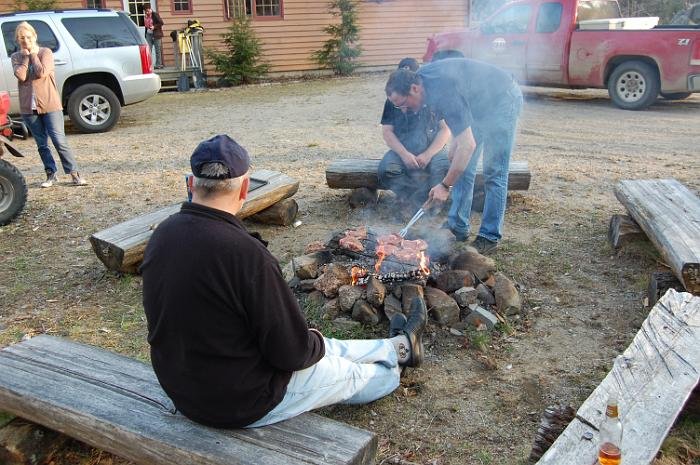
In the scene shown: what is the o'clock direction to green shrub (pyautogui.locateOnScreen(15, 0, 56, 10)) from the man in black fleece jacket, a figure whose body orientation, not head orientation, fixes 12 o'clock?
The green shrub is roughly at 10 o'clock from the man in black fleece jacket.

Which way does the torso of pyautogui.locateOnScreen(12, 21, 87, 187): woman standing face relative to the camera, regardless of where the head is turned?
toward the camera

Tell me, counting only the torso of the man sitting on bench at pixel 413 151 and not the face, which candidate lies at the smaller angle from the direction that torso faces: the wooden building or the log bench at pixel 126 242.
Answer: the log bench

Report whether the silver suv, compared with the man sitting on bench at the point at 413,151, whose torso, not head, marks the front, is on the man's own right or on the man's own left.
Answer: on the man's own right

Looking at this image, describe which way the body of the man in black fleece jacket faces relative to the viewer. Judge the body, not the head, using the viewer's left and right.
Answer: facing away from the viewer and to the right of the viewer

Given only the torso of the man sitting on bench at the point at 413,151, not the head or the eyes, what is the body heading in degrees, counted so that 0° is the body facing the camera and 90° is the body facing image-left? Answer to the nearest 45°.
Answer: approximately 0°

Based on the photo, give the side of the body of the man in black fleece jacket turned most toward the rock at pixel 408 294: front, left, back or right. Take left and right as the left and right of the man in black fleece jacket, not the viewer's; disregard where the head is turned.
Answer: front
